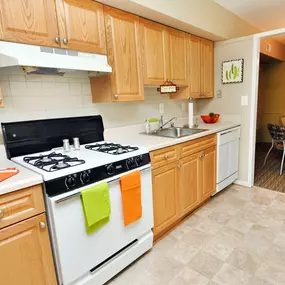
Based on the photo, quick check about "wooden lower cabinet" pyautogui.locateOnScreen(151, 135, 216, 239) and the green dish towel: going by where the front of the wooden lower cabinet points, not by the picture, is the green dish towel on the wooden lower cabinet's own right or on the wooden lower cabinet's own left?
on the wooden lower cabinet's own right

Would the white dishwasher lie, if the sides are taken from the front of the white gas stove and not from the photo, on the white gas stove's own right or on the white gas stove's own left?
on the white gas stove's own left

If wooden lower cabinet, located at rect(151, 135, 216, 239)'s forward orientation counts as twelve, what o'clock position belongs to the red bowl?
The red bowl is roughly at 8 o'clock from the wooden lower cabinet.

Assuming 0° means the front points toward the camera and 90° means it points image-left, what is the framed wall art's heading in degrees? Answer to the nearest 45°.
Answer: approximately 45°

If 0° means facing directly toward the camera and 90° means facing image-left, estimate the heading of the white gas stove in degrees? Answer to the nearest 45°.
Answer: approximately 315°
